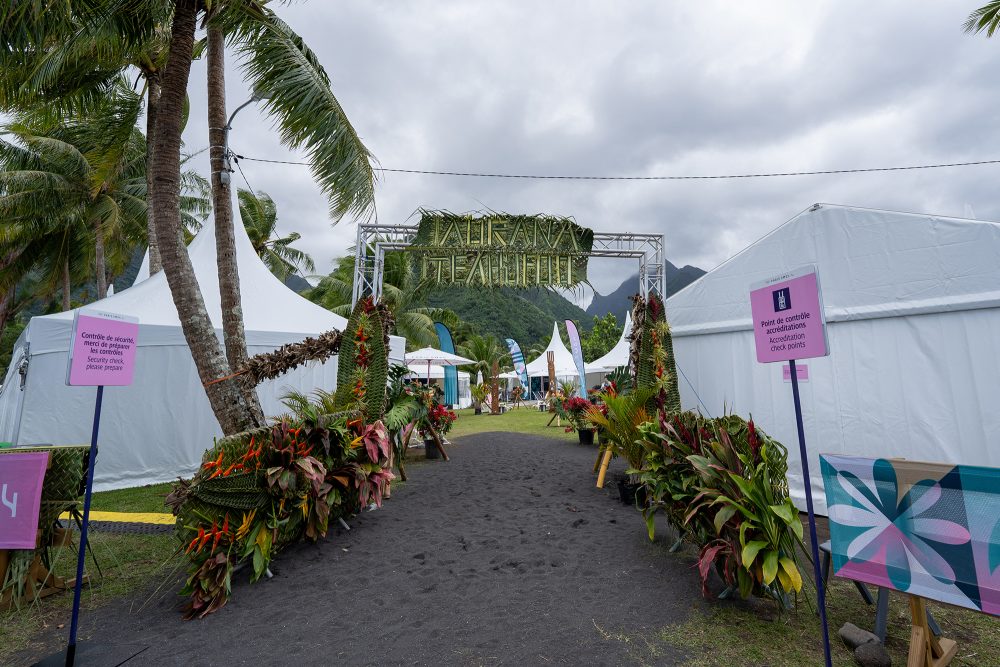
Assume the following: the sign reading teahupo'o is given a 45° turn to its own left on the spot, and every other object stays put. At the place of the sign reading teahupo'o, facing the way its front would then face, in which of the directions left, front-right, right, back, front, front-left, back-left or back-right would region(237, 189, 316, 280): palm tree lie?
back

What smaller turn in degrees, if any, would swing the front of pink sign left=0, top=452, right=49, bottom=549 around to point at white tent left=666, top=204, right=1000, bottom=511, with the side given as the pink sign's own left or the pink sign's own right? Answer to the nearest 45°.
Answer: approximately 45° to the pink sign's own left

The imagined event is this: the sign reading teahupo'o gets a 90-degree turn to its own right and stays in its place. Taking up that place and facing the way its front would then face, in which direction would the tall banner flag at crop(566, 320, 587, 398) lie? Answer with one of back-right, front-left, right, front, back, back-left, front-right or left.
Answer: back-right

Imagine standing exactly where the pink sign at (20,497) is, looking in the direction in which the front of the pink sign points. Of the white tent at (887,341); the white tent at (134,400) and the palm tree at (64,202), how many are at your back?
2

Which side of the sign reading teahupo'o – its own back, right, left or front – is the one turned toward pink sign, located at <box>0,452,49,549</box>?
front

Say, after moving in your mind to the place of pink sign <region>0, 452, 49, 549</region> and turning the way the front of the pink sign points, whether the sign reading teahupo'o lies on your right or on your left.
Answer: on your left

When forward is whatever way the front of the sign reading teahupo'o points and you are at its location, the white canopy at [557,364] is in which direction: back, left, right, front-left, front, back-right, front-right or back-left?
back

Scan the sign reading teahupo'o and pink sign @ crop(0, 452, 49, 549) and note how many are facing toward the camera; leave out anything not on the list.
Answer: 2

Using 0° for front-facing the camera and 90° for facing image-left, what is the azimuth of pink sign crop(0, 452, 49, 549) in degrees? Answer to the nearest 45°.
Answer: approximately 0°

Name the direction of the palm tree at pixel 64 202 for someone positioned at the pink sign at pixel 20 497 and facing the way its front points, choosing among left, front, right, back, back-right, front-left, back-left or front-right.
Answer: back
